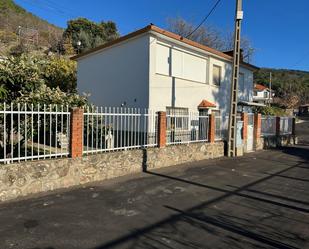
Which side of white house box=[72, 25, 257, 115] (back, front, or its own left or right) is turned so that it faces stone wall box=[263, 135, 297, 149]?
left

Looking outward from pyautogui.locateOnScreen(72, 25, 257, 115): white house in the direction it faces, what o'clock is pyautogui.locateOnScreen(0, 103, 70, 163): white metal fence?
The white metal fence is roughly at 2 o'clock from the white house.

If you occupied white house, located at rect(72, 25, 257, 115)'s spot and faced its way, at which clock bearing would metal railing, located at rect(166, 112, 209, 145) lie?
The metal railing is roughly at 1 o'clock from the white house.

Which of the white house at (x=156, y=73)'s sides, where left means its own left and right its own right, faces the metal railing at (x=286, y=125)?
left

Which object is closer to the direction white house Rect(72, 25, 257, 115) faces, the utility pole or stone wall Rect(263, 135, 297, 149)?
the utility pole

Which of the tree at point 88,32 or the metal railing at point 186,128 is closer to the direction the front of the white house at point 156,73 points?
the metal railing

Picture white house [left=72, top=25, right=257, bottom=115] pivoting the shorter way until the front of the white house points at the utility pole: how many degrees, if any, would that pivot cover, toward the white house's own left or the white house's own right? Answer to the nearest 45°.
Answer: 0° — it already faces it

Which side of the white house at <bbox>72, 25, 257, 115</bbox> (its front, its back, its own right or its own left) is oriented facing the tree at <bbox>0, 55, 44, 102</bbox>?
right
